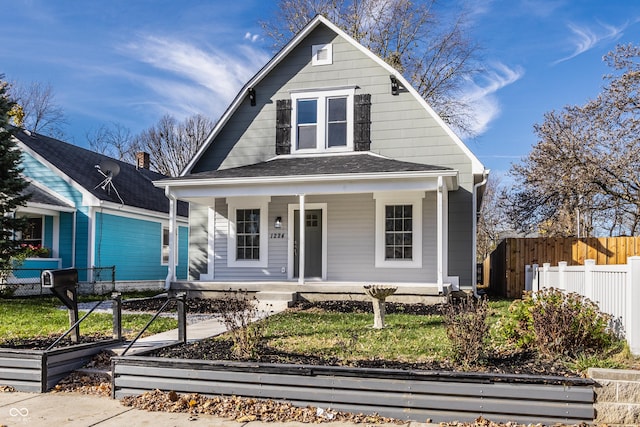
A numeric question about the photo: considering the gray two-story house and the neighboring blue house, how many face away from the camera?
0

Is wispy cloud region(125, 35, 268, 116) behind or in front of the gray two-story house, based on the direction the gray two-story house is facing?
behind

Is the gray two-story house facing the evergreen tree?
no

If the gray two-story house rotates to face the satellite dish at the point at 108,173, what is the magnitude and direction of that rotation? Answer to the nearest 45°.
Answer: approximately 135° to its right

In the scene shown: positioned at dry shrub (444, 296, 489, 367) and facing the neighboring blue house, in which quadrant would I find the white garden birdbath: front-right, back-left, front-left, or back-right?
front-right

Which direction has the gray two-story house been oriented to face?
toward the camera

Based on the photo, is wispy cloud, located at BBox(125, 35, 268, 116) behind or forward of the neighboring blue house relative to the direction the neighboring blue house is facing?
behind

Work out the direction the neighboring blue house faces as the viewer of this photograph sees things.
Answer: facing the viewer and to the left of the viewer

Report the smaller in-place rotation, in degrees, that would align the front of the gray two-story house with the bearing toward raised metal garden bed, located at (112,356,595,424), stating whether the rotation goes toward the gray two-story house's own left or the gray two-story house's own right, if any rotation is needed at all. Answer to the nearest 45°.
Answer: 0° — it already faces it

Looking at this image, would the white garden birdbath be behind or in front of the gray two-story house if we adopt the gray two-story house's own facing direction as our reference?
in front

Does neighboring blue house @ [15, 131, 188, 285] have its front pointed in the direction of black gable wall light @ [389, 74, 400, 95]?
no

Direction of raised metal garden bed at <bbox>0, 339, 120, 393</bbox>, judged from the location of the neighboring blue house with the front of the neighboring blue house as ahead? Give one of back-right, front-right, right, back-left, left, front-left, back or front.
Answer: front-left

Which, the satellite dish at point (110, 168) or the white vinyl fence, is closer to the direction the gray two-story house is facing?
the white vinyl fence
